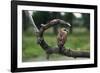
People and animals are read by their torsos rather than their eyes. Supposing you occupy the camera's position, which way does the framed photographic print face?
facing the viewer and to the right of the viewer
